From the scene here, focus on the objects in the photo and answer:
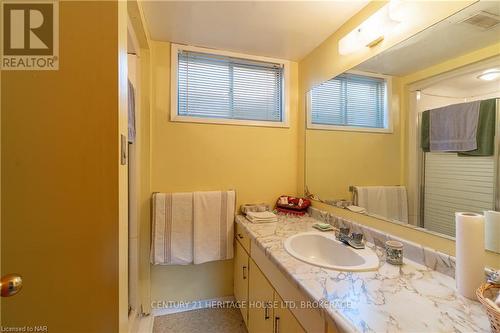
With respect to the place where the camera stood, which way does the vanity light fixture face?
facing the viewer and to the left of the viewer

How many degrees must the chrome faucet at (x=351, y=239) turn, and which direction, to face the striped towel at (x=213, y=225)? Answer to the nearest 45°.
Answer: approximately 45° to its right

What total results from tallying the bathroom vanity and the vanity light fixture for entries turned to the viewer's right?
0

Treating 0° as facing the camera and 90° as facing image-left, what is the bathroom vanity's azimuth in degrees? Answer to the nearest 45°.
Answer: approximately 45°

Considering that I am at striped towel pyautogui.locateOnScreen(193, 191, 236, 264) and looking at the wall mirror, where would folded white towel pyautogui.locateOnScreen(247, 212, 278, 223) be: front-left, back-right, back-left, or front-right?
front-left
